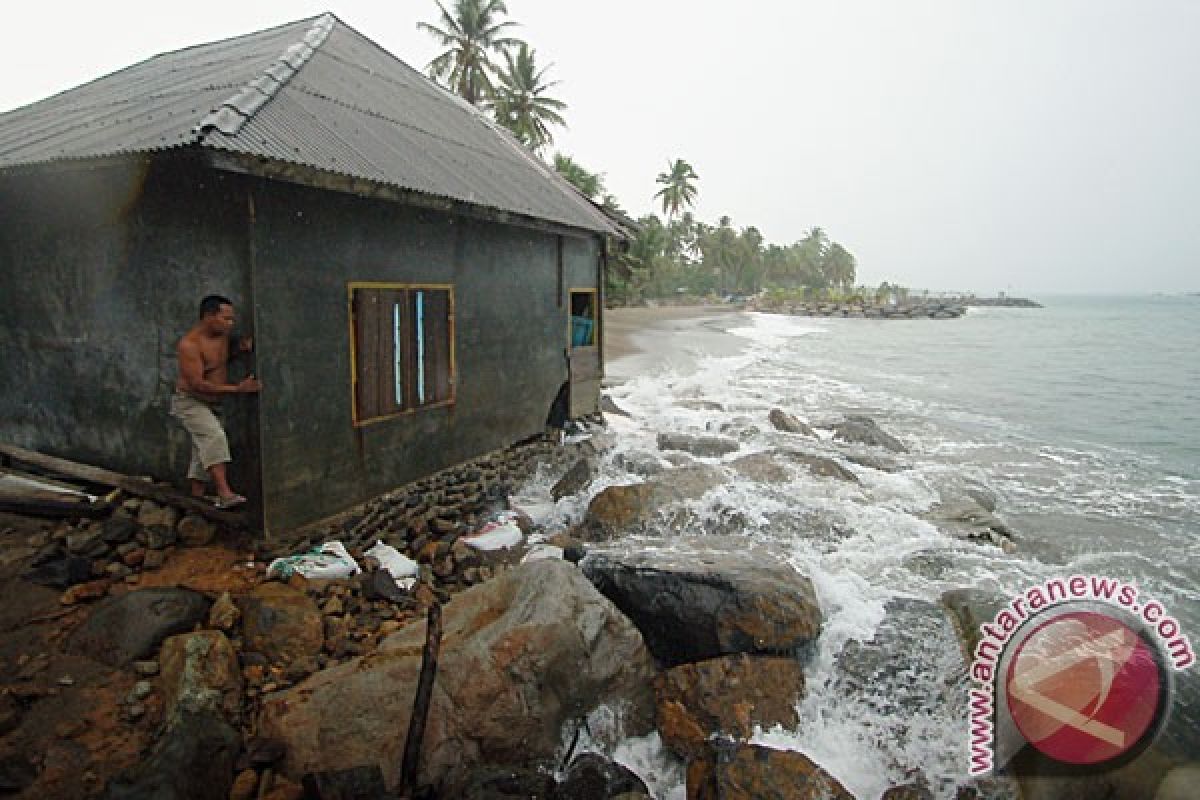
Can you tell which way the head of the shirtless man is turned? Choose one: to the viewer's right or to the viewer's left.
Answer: to the viewer's right

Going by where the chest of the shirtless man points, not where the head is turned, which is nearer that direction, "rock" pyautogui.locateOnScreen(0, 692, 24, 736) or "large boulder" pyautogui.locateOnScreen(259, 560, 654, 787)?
the large boulder

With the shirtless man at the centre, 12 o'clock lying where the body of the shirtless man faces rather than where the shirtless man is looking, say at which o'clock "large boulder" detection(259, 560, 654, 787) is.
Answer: The large boulder is roughly at 2 o'clock from the shirtless man.

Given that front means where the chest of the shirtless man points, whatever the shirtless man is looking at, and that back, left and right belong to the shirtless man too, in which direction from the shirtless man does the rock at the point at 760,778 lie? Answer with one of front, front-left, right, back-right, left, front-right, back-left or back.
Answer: front-right

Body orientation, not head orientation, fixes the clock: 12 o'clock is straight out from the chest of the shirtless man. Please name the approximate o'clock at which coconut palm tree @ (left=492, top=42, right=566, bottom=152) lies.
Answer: The coconut palm tree is roughly at 10 o'clock from the shirtless man.

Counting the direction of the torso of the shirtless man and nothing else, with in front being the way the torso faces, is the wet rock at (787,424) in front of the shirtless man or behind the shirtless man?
in front

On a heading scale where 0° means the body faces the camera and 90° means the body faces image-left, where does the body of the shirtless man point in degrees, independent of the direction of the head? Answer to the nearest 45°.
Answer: approximately 270°

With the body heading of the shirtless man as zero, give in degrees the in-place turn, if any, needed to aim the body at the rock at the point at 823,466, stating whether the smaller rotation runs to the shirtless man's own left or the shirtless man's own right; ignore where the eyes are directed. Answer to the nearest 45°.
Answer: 0° — they already face it

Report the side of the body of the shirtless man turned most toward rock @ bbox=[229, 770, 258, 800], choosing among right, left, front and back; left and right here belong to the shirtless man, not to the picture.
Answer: right

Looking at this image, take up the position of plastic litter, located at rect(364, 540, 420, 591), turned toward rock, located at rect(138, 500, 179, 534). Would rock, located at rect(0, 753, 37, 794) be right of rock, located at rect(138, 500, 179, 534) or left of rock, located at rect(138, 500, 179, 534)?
left

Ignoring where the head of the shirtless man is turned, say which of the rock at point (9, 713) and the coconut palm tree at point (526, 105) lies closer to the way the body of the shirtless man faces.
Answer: the coconut palm tree
